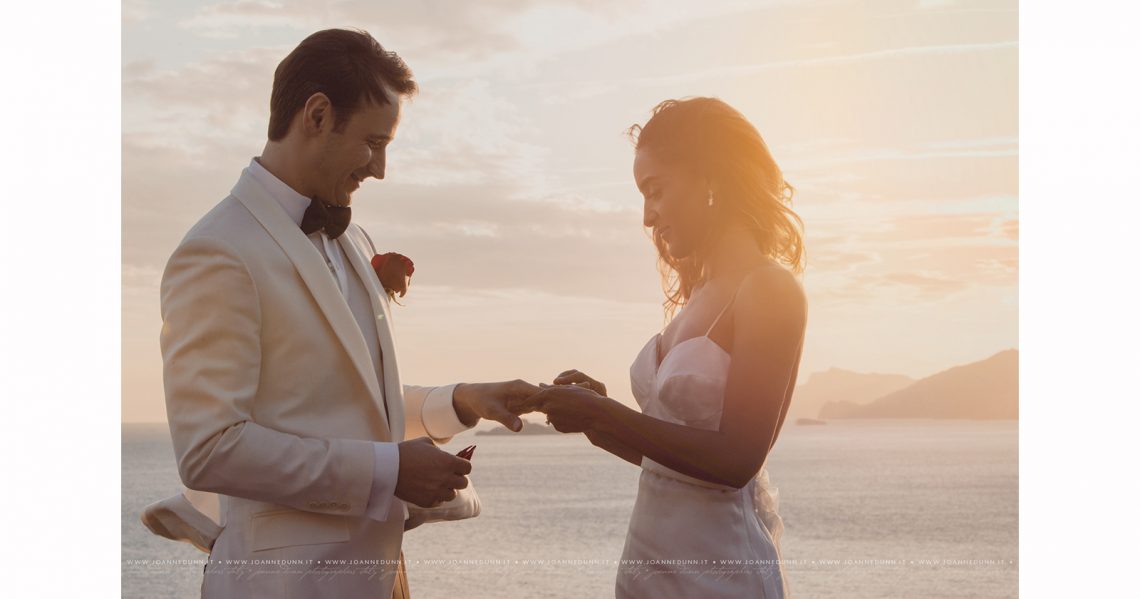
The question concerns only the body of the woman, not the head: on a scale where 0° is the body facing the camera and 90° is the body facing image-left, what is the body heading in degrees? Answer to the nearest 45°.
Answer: approximately 90°

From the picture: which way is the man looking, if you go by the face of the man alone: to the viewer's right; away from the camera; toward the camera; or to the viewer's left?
to the viewer's right

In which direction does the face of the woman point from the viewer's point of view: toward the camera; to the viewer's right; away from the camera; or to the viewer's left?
to the viewer's left

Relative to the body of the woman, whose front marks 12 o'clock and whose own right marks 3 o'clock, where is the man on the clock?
The man is roughly at 11 o'clock from the woman.
